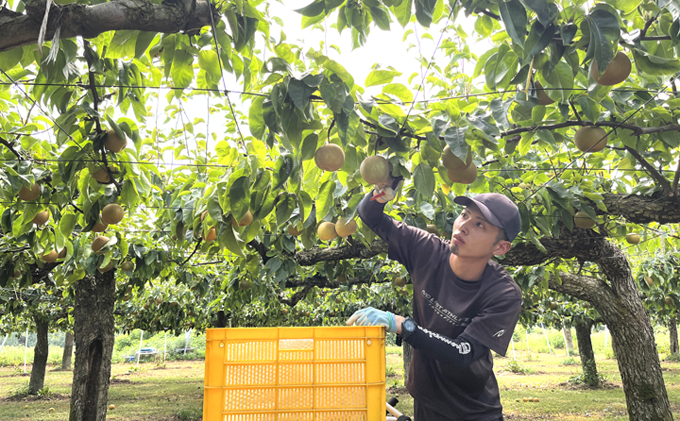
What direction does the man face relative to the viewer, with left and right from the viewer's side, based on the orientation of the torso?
facing the viewer and to the left of the viewer

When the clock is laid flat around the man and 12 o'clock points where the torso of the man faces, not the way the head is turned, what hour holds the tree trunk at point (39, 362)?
The tree trunk is roughly at 3 o'clock from the man.

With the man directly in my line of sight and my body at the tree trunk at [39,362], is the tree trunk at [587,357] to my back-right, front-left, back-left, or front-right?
front-left

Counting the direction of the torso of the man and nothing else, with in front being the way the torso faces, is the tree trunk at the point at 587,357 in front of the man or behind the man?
behind

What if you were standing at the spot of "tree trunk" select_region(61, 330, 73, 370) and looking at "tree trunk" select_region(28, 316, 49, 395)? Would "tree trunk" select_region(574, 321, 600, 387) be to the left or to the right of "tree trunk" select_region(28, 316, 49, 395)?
left

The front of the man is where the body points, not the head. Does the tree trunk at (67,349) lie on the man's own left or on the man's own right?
on the man's own right

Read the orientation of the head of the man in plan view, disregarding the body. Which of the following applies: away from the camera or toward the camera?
toward the camera
